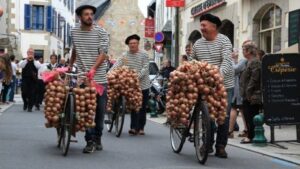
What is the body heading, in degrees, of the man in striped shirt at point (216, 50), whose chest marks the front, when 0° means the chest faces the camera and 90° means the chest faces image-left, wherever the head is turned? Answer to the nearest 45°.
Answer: approximately 45°

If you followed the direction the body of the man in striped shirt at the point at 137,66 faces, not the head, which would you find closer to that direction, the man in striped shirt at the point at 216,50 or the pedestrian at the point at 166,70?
the man in striped shirt

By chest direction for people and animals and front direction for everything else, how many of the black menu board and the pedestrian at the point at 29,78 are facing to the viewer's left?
0

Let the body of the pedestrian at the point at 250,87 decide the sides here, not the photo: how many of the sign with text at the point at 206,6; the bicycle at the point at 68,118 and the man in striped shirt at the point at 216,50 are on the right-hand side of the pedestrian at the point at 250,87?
1

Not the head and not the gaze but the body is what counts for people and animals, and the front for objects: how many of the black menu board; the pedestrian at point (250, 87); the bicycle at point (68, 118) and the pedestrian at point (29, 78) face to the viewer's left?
1

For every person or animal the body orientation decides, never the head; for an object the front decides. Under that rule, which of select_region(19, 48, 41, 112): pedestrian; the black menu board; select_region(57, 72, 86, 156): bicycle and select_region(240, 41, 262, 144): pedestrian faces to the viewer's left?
select_region(240, 41, 262, 144): pedestrian

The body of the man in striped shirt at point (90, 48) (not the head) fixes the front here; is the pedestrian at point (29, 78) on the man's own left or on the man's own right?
on the man's own right

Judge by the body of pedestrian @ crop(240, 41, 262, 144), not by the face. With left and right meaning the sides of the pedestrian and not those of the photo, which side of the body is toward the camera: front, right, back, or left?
left

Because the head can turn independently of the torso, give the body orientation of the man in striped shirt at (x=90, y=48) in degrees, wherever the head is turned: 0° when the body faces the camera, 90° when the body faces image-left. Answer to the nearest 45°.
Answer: approximately 45°
